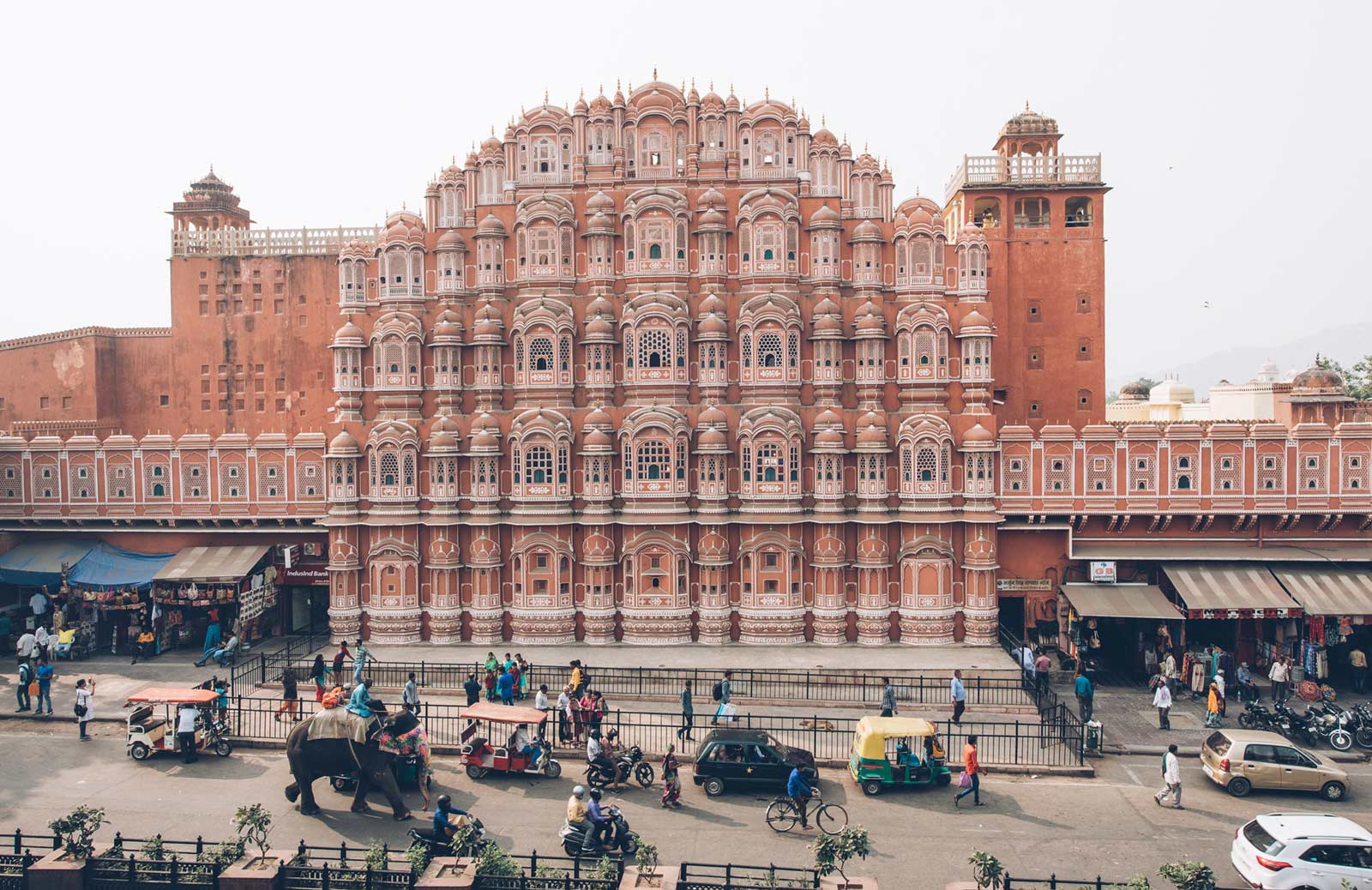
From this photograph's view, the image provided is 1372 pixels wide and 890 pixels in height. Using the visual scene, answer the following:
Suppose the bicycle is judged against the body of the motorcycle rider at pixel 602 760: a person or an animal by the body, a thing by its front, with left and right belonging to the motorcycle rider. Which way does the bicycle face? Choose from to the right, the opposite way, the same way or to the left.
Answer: the same way

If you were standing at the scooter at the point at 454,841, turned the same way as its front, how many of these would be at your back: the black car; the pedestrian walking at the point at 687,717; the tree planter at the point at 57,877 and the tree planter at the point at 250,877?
2

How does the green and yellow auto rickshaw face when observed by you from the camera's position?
facing to the right of the viewer

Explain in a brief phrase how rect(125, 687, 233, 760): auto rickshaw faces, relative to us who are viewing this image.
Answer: facing to the right of the viewer

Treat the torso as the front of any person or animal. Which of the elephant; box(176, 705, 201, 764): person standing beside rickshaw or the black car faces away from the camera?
the person standing beside rickshaw

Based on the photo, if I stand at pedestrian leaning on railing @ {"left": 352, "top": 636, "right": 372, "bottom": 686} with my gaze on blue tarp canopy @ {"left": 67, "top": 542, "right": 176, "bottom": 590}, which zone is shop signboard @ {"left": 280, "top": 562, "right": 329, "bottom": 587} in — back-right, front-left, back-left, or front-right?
front-right

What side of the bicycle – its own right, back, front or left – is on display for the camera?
right

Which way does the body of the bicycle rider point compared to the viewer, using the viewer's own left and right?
facing to the right of the viewer

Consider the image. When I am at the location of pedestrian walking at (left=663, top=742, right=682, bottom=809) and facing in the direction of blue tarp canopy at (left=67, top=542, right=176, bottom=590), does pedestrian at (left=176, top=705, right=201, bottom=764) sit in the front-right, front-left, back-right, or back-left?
front-left

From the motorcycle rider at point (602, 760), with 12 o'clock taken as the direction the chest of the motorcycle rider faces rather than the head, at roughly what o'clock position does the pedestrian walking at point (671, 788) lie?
The pedestrian walking is roughly at 1 o'clock from the motorcycle rider.

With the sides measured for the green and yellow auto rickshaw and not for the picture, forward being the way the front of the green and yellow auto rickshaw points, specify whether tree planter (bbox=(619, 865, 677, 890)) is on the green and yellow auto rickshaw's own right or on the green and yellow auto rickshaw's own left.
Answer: on the green and yellow auto rickshaw's own right
